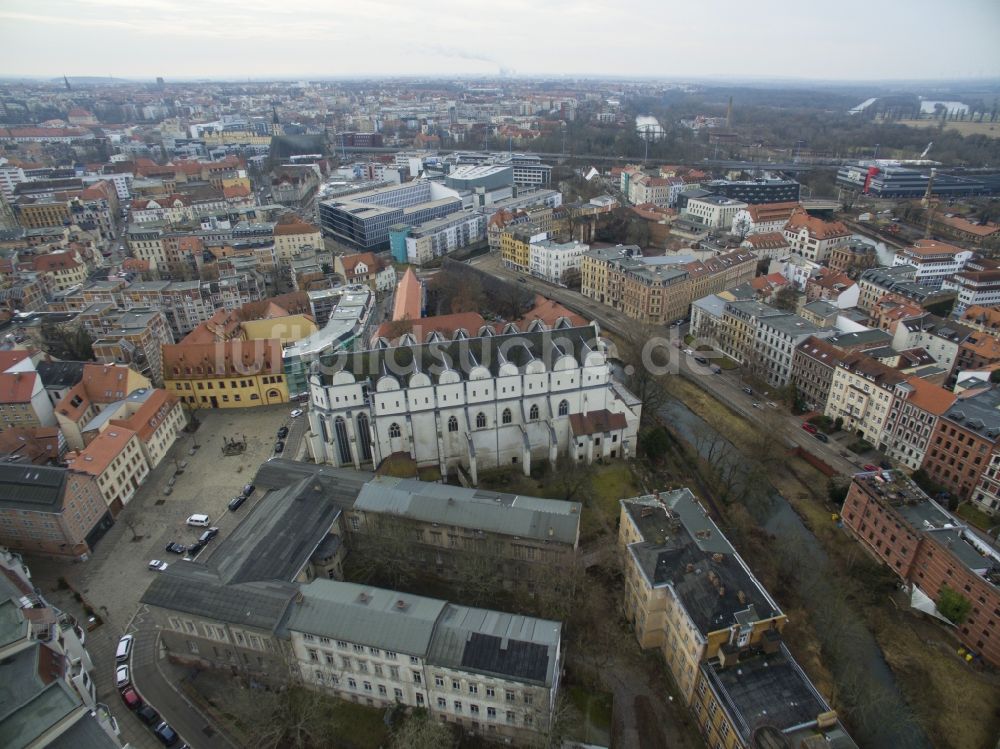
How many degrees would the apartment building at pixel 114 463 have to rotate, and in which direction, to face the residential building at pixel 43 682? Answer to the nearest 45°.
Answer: approximately 45° to its right

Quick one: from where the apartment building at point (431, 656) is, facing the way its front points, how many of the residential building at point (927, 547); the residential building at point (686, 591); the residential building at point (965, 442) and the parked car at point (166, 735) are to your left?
3

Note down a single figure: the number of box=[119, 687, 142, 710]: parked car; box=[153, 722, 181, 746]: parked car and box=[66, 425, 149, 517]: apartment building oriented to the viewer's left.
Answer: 0

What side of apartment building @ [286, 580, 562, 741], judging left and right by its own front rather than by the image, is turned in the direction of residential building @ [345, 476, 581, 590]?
back

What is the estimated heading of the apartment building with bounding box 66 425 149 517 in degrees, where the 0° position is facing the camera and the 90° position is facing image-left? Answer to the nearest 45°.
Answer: approximately 315°

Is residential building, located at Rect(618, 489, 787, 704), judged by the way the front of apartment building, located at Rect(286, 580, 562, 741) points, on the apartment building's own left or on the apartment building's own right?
on the apartment building's own left

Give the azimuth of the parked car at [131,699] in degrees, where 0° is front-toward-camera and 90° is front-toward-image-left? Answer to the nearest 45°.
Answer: approximately 315°

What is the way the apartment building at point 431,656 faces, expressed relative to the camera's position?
facing the viewer

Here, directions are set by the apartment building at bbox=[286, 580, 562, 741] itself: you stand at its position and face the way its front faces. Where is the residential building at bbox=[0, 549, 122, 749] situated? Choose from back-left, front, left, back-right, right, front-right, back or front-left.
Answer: right

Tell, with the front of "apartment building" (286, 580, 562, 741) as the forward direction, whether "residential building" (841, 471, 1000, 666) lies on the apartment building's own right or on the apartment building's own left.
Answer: on the apartment building's own left

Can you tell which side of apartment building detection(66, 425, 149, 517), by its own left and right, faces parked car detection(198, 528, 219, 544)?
front

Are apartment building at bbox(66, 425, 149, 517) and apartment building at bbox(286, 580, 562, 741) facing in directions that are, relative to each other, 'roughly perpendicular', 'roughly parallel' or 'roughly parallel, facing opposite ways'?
roughly perpendicular

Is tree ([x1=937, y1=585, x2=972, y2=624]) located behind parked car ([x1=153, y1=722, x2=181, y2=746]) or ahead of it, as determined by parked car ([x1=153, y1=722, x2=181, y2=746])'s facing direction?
ahead

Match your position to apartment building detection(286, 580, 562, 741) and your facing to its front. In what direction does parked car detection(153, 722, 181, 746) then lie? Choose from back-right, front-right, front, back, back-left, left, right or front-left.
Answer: right

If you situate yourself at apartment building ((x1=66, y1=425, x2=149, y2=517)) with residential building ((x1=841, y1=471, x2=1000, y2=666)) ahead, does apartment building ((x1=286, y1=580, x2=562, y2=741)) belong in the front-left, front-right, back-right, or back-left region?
front-right

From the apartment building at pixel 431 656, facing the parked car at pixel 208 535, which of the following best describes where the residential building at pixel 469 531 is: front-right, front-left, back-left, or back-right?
front-right
